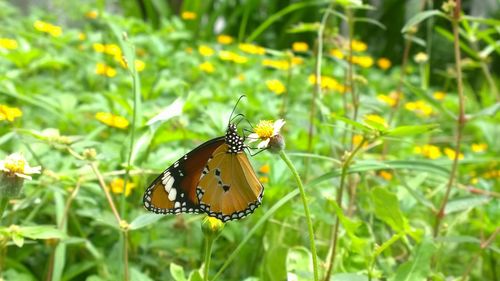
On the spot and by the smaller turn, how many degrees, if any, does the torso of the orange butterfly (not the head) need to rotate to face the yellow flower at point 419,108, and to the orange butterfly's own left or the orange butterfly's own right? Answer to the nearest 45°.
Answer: approximately 45° to the orange butterfly's own left

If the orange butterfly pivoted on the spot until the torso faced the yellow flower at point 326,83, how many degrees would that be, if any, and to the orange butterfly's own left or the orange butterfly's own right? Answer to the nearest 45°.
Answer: approximately 90° to the orange butterfly's own left

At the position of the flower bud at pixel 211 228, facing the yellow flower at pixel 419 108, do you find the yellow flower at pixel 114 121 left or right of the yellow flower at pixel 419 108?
left

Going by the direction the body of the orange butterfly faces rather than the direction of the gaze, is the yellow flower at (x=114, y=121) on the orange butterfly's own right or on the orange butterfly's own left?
on the orange butterfly's own left

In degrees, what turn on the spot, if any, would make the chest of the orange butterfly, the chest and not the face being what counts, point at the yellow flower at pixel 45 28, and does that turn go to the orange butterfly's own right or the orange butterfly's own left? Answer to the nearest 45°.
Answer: approximately 90° to the orange butterfly's own left

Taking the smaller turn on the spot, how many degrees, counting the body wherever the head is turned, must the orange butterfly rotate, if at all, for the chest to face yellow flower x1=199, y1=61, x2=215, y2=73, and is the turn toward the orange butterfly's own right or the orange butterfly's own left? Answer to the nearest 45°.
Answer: approximately 90° to the orange butterfly's own left

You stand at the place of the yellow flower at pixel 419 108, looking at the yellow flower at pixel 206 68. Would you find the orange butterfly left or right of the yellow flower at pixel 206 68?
left

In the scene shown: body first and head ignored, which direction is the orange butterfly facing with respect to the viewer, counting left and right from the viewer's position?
facing to the right of the viewer
